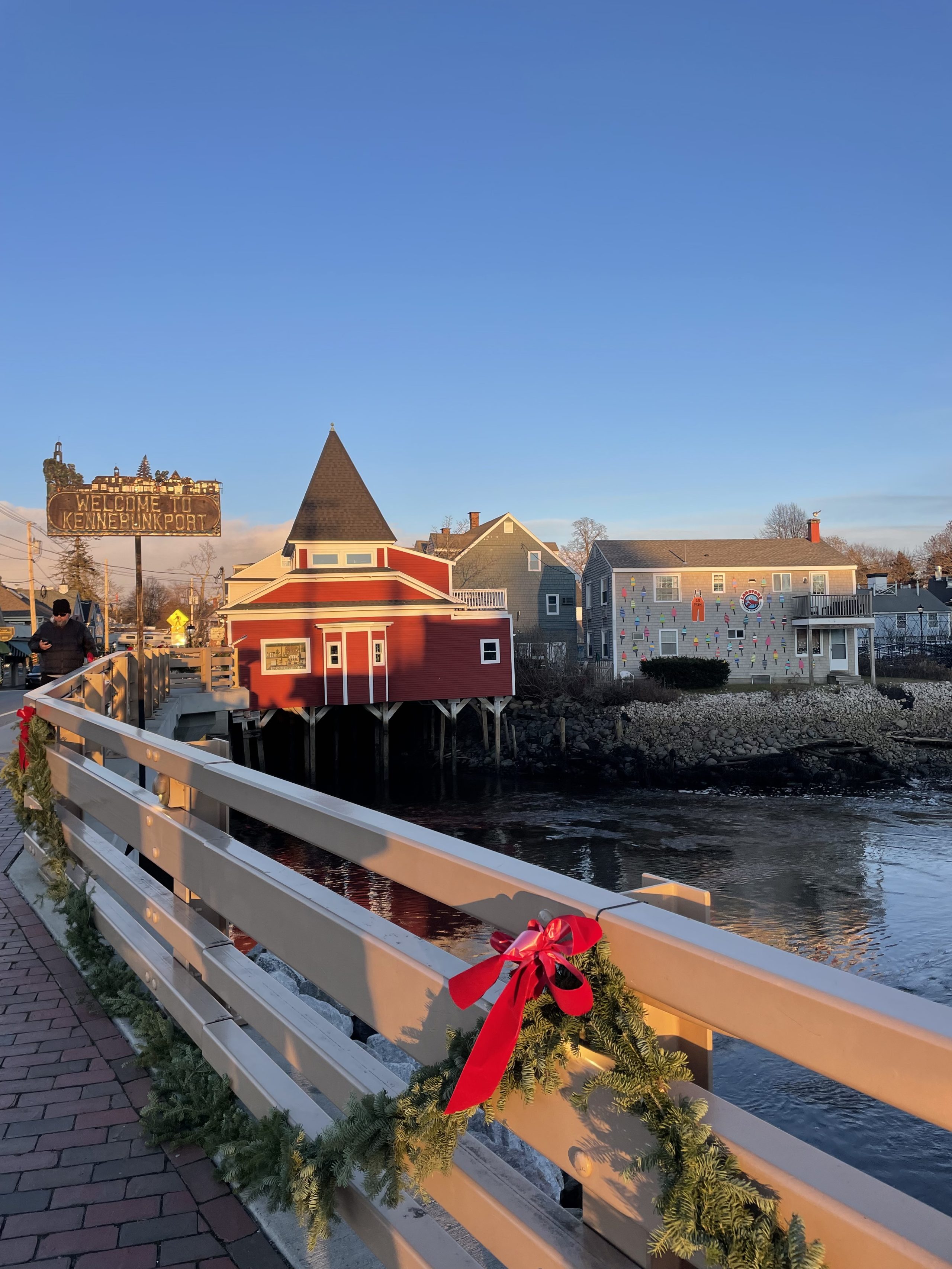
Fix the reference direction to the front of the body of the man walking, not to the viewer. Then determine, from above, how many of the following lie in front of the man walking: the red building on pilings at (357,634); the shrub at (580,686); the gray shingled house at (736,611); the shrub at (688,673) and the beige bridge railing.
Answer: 1

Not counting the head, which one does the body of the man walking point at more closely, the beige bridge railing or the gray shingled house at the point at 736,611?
the beige bridge railing

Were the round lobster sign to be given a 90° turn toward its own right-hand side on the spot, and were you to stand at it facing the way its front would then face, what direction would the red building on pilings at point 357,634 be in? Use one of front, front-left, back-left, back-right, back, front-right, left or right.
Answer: front-left

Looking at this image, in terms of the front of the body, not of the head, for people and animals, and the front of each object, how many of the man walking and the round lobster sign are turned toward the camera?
2

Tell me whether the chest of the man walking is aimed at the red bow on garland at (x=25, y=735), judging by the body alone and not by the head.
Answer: yes

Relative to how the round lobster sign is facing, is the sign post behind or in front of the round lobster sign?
in front

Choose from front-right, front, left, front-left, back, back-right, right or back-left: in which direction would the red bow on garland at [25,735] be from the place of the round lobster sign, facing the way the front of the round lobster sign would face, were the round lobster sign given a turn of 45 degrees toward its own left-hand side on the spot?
front-right

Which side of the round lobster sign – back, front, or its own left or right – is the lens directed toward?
front

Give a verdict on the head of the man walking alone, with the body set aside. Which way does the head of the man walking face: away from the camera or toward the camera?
toward the camera

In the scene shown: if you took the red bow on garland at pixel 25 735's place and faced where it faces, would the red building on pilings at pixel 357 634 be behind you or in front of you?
behind

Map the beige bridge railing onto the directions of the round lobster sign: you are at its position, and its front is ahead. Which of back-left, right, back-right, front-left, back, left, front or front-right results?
front

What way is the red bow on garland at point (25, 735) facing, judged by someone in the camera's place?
facing the viewer and to the left of the viewer

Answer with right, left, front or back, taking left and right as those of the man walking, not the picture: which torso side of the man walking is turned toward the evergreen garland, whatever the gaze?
front

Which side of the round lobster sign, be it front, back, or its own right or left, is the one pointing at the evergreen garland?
front

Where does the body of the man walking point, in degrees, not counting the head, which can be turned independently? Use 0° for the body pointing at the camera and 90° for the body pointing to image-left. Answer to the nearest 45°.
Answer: approximately 0°
